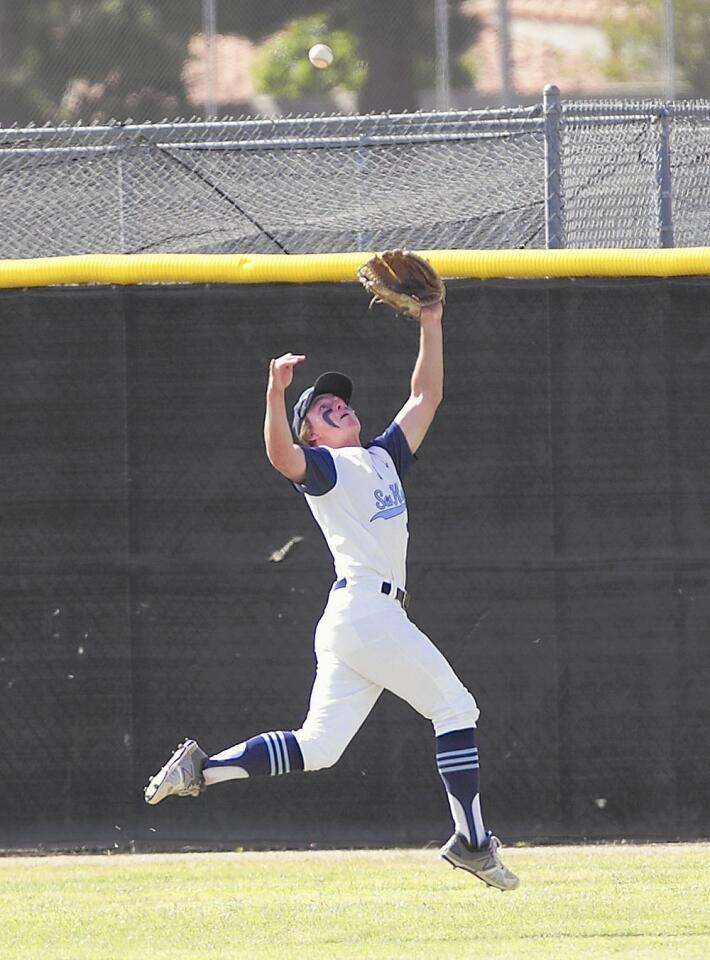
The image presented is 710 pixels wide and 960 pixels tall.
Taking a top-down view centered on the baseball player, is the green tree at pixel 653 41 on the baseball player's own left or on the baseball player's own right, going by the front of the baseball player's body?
on the baseball player's own left

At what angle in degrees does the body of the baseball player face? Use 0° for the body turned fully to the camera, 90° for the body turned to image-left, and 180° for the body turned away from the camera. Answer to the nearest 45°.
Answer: approximately 315°

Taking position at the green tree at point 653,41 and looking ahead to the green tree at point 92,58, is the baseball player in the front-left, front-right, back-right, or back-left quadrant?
front-left

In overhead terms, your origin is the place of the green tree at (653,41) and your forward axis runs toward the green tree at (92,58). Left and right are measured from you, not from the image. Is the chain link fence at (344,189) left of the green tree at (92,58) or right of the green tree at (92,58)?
left
